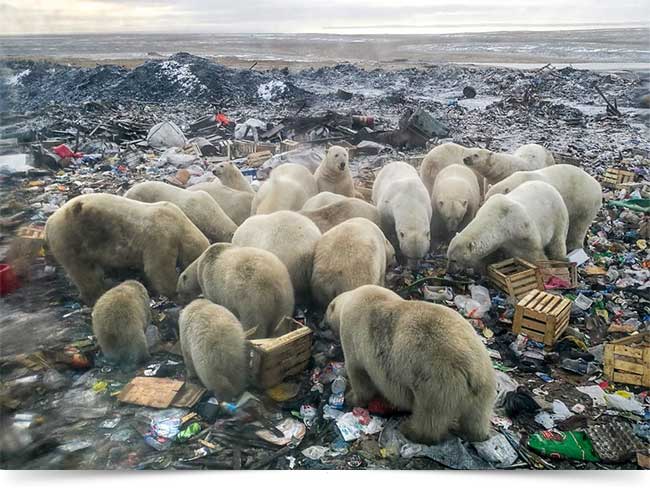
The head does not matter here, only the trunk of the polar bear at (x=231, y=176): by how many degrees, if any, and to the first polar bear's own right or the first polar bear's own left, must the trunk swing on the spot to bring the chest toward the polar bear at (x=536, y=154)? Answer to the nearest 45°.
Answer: approximately 180°

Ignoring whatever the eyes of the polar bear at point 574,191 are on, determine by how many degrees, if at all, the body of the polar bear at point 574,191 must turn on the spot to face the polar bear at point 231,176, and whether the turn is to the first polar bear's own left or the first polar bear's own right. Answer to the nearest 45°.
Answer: approximately 45° to the first polar bear's own left

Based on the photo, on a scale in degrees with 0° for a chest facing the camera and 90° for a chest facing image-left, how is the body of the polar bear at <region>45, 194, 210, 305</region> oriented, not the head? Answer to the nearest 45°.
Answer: approximately 270°

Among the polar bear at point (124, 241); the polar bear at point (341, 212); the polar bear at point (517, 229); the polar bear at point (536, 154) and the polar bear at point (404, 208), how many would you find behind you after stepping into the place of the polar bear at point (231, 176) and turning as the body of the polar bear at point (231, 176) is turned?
4

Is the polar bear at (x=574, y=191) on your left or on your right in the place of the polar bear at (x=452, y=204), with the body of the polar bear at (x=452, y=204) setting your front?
on your left

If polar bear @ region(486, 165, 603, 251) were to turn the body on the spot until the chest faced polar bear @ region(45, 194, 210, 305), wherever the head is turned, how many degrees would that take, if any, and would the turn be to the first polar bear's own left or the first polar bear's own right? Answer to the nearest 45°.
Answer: approximately 45° to the first polar bear's own left

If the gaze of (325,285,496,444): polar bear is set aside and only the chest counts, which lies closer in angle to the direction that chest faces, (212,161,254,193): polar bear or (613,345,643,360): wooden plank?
the polar bear
